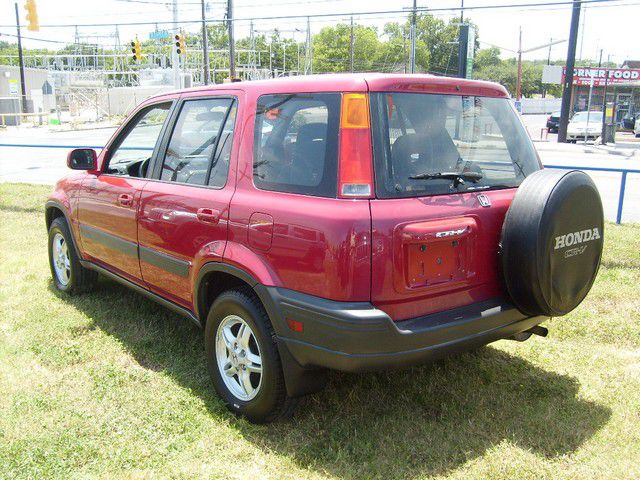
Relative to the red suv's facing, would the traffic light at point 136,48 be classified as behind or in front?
in front

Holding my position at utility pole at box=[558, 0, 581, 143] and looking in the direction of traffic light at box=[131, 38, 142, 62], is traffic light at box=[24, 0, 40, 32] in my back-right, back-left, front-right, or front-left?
front-left

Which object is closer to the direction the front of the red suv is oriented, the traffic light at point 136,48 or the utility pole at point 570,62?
the traffic light

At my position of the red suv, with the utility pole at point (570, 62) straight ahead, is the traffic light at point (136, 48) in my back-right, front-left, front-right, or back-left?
front-left

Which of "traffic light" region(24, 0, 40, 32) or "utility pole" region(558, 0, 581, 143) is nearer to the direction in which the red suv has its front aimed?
the traffic light

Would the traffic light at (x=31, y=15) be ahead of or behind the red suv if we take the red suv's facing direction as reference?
ahead

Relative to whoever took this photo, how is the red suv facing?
facing away from the viewer and to the left of the viewer

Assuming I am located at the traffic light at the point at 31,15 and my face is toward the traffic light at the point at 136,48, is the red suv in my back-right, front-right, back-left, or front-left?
back-right

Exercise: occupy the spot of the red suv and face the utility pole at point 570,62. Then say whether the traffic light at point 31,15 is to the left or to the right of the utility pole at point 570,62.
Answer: left

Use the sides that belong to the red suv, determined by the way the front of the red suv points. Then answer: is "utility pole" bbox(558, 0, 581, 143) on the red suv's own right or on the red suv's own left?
on the red suv's own right
